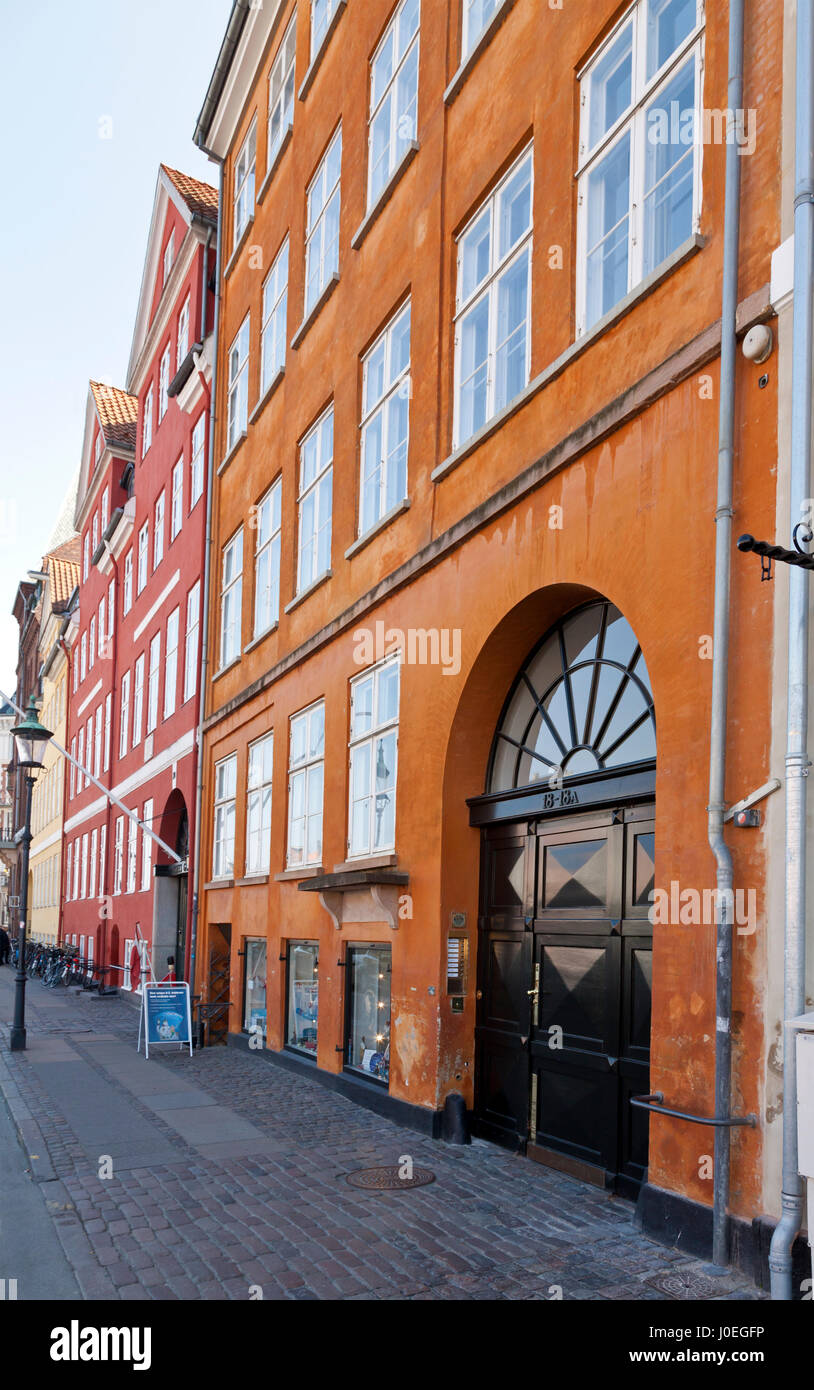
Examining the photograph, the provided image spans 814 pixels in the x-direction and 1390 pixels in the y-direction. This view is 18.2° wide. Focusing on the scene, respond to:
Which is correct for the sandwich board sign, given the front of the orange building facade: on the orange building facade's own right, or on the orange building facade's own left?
on the orange building facade's own right

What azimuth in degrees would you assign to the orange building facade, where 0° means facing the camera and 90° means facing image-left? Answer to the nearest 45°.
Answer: approximately 45°

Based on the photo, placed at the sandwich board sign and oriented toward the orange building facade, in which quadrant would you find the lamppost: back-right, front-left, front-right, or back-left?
back-right

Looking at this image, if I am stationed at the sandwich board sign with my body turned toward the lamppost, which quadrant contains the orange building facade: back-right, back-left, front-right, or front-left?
back-left

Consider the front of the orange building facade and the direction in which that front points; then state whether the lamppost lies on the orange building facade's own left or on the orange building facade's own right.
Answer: on the orange building facade's own right
